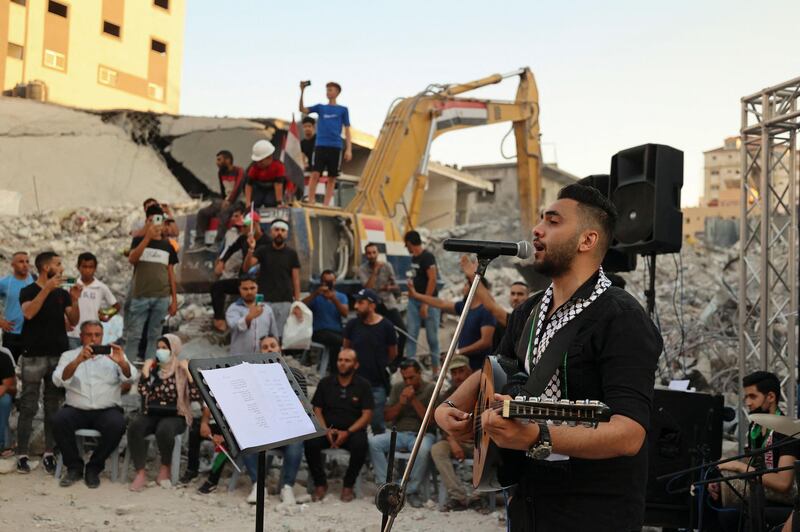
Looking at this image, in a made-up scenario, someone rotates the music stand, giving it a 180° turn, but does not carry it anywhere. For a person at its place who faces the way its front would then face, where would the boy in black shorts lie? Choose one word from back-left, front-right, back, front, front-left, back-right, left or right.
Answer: front-right

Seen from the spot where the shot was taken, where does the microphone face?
facing to the right of the viewer

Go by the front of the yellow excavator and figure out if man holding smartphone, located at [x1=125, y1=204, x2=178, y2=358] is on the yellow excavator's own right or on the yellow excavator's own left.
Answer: on the yellow excavator's own right

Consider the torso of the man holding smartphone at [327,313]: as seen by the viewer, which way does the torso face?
toward the camera

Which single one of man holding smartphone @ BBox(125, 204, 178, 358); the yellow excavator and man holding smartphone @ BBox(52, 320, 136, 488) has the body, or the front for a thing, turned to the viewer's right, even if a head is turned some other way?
the yellow excavator

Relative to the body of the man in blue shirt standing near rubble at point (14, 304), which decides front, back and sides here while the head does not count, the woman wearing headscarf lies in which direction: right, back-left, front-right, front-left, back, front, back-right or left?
front

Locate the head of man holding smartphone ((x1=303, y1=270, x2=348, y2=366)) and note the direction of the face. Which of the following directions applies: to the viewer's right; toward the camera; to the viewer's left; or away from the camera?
toward the camera

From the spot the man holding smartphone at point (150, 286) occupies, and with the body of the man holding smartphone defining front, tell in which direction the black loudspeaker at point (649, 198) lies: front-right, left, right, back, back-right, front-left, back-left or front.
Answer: front-left

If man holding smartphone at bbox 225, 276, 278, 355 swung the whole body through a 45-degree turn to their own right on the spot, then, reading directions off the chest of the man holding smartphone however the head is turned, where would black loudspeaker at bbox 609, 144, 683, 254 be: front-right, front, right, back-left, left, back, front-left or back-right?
left

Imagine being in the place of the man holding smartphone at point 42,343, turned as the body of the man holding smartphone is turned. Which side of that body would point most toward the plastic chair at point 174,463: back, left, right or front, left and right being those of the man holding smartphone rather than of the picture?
front

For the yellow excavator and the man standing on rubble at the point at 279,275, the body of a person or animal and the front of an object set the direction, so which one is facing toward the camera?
the man standing on rubble

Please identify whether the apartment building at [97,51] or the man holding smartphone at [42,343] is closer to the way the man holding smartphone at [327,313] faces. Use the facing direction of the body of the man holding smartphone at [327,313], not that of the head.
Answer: the man holding smartphone

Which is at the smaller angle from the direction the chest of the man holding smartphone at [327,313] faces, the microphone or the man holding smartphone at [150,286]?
the microphone

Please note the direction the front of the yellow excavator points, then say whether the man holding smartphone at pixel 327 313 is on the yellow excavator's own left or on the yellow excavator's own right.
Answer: on the yellow excavator's own right

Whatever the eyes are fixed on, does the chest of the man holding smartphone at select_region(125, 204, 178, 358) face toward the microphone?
yes

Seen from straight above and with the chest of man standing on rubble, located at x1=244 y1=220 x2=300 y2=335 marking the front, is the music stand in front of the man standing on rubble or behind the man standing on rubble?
in front

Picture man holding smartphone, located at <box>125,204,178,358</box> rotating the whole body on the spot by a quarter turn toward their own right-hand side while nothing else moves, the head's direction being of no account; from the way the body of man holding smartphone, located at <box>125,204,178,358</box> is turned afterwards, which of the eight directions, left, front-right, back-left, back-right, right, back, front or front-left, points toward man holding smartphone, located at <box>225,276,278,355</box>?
back-left

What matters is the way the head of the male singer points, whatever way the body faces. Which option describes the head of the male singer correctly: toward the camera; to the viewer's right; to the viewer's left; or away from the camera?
to the viewer's left
